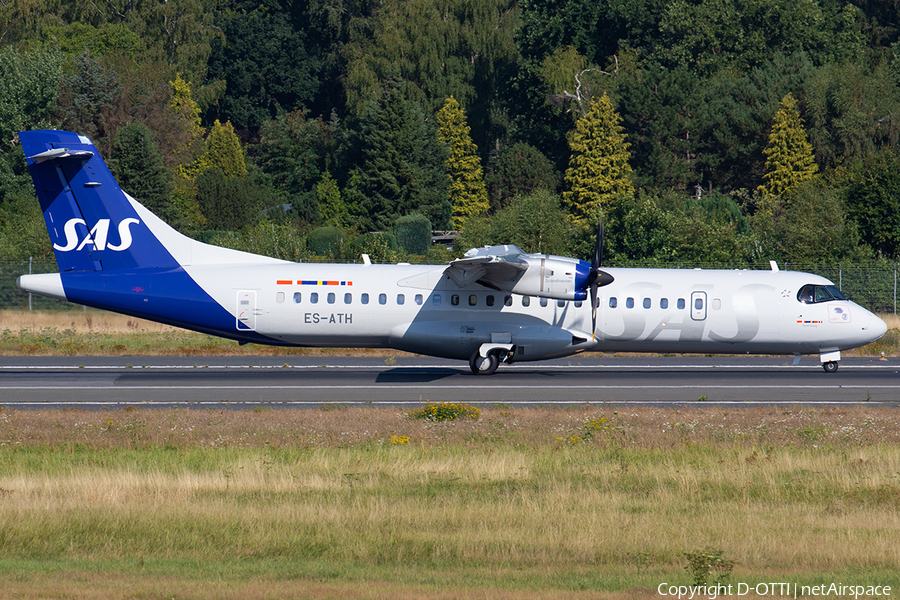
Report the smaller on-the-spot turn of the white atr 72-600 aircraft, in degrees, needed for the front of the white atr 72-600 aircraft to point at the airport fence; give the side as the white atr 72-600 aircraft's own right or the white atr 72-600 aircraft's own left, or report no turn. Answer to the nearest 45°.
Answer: approximately 45° to the white atr 72-600 aircraft's own left

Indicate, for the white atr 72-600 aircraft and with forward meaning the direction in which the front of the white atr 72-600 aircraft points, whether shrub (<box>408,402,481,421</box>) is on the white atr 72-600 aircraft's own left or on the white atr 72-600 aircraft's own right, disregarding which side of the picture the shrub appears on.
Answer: on the white atr 72-600 aircraft's own right

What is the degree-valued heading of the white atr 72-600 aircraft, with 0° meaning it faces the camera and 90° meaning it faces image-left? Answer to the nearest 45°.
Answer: approximately 270°
